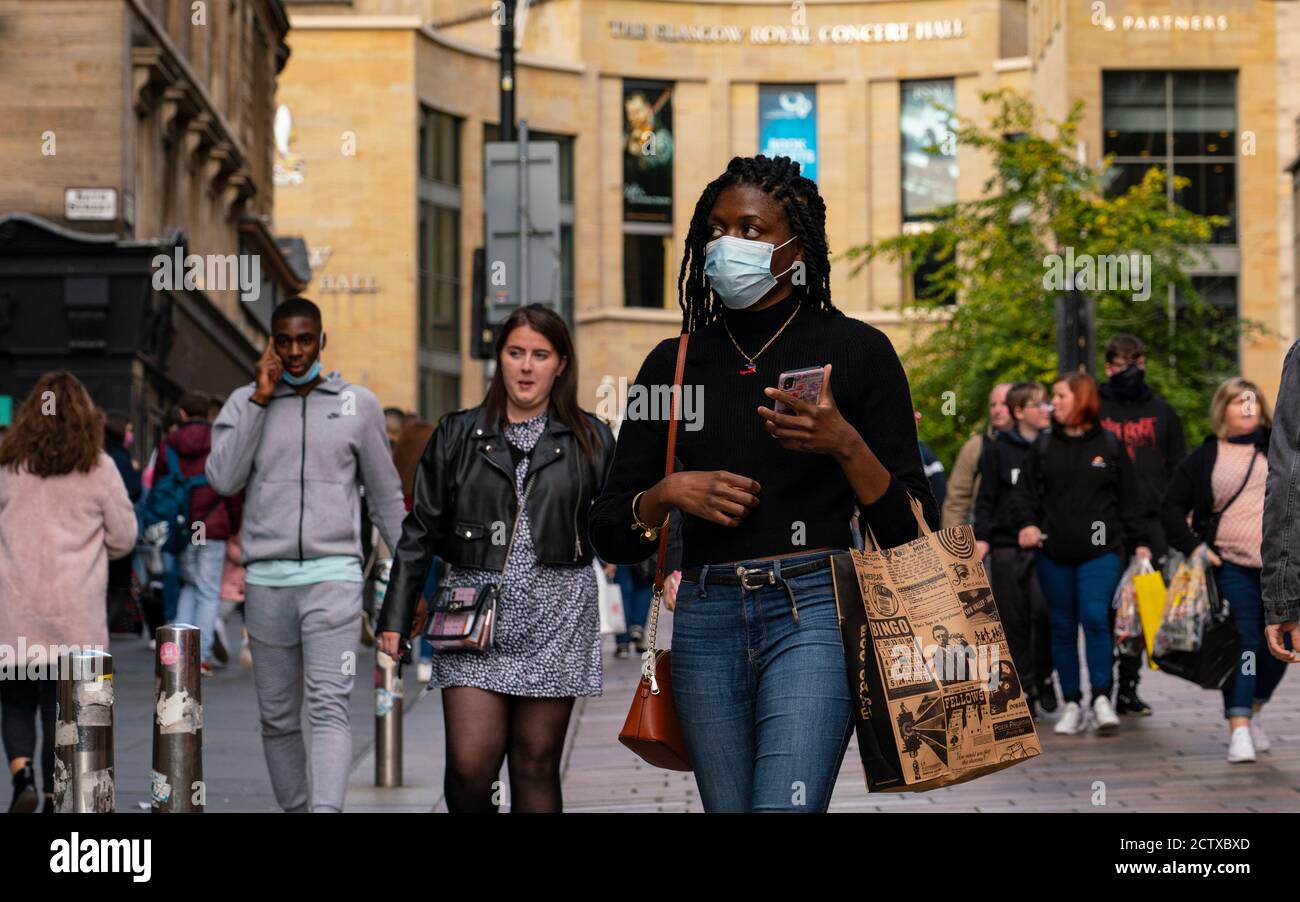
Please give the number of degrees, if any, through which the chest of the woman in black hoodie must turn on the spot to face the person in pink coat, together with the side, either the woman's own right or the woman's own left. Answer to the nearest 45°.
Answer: approximately 45° to the woman's own right

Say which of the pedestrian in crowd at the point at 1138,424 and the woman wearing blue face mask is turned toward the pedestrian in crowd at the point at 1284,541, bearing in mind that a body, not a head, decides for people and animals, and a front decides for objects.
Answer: the pedestrian in crowd at the point at 1138,424

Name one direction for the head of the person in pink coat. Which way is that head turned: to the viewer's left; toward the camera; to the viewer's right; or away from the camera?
away from the camera

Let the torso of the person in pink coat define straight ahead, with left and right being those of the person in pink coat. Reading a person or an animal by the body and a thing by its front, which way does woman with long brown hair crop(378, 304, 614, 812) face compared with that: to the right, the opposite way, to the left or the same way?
the opposite way

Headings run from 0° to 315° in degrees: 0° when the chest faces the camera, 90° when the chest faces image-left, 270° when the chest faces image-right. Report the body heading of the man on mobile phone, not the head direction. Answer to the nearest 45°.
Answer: approximately 0°

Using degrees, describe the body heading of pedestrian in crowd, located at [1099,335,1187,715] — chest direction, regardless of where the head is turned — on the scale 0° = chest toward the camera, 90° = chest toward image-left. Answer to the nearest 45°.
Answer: approximately 0°

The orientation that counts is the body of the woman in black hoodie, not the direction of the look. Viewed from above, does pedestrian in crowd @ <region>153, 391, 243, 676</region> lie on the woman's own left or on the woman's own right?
on the woman's own right

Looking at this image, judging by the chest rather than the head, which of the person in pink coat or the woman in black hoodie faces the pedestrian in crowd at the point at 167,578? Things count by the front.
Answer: the person in pink coat

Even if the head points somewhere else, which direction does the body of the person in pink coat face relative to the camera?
away from the camera

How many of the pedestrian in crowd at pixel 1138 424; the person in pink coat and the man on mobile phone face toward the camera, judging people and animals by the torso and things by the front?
2
